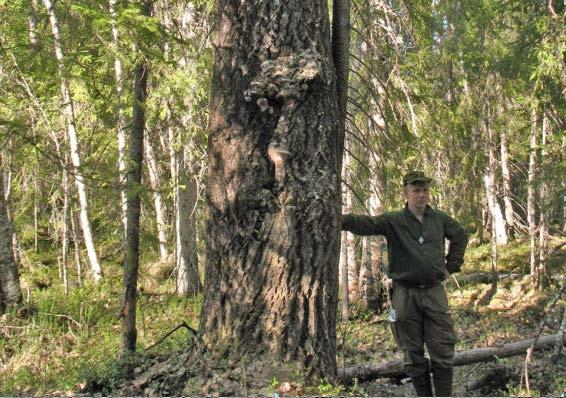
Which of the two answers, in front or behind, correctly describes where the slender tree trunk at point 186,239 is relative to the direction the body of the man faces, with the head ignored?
behind

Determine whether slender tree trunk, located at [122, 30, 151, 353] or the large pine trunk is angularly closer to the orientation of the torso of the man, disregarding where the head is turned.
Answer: the large pine trunk

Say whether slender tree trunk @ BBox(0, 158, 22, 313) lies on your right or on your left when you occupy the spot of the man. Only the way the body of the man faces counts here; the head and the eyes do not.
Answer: on your right

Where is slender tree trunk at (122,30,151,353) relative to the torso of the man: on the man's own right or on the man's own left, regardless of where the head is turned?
on the man's own right

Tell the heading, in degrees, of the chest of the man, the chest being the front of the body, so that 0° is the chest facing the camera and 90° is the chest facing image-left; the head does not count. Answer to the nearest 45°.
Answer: approximately 0°

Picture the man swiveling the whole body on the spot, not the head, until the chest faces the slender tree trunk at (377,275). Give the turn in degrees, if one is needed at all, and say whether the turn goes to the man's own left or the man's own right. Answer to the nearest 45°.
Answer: approximately 180°
